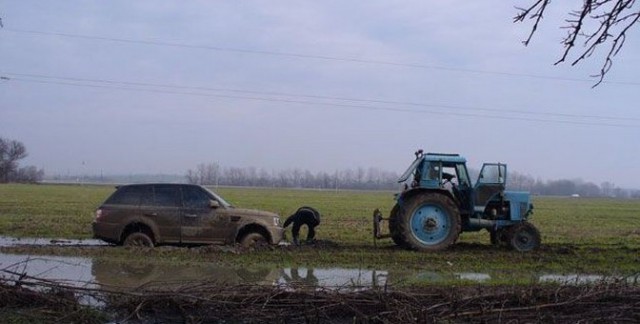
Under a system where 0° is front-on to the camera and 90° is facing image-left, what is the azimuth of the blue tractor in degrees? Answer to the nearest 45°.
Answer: approximately 270°

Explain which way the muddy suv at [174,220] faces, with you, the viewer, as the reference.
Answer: facing to the right of the viewer

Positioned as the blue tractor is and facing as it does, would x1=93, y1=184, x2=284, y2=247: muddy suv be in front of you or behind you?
behind

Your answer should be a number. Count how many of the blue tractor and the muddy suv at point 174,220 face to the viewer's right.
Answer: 2

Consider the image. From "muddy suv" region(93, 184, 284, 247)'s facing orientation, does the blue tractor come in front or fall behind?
in front
